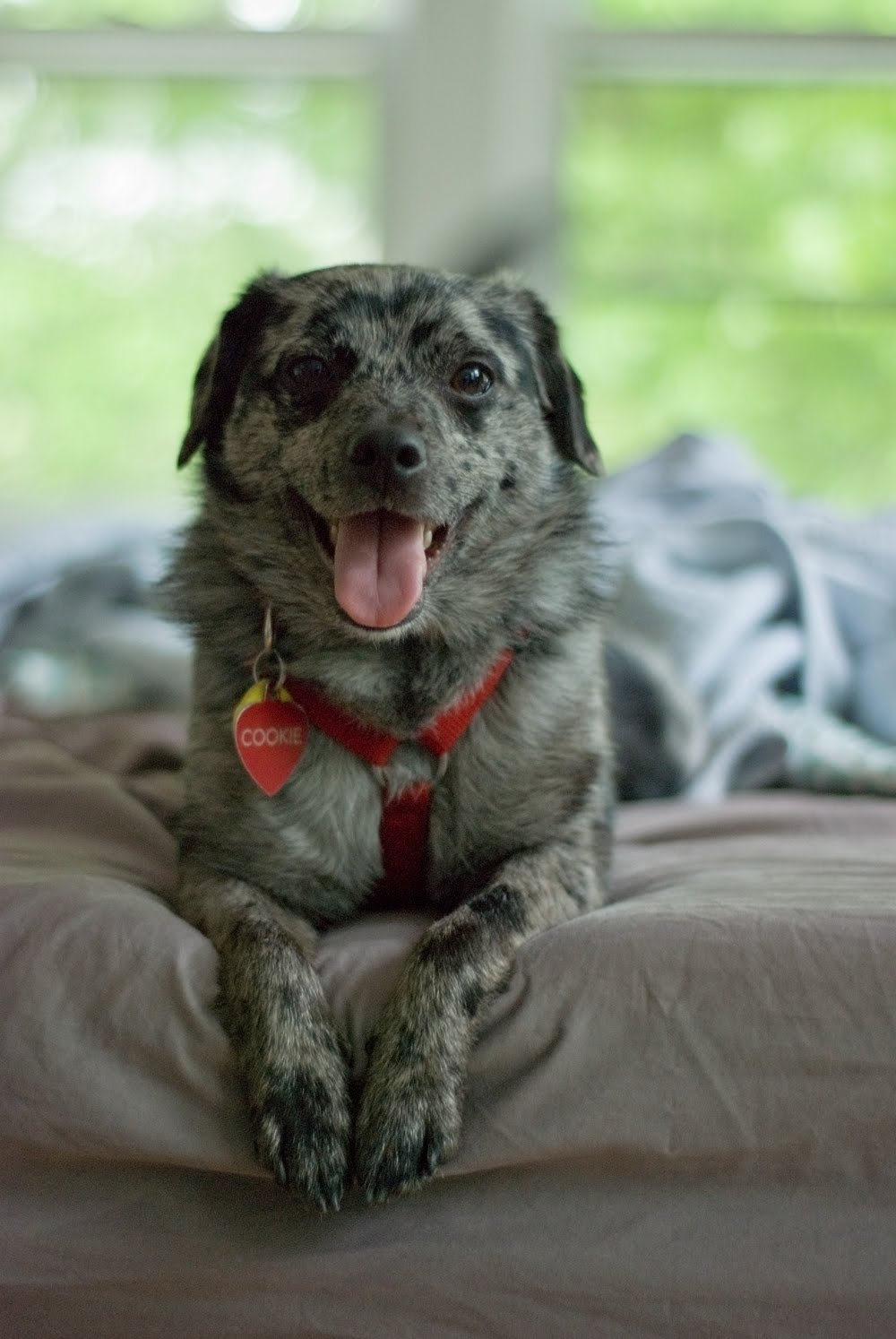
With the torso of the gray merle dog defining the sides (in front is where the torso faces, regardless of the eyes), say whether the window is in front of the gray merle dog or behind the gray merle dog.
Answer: behind

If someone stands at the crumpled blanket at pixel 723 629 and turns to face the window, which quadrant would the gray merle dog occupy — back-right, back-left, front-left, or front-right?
back-left

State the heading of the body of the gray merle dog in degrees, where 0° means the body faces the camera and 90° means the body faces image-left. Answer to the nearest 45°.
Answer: approximately 0°

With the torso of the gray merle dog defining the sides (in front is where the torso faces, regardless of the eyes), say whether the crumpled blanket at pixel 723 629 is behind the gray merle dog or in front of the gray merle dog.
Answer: behind
